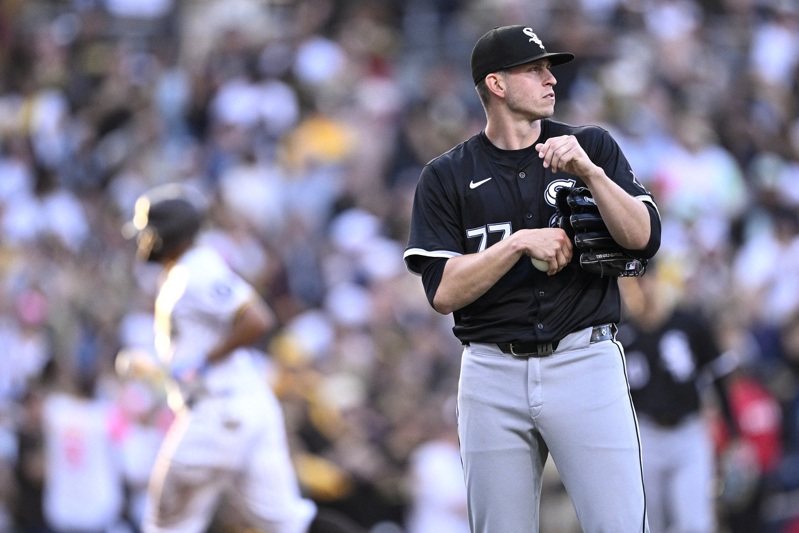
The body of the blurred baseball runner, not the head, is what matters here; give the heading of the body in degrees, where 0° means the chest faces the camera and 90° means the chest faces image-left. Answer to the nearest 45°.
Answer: approximately 90°
